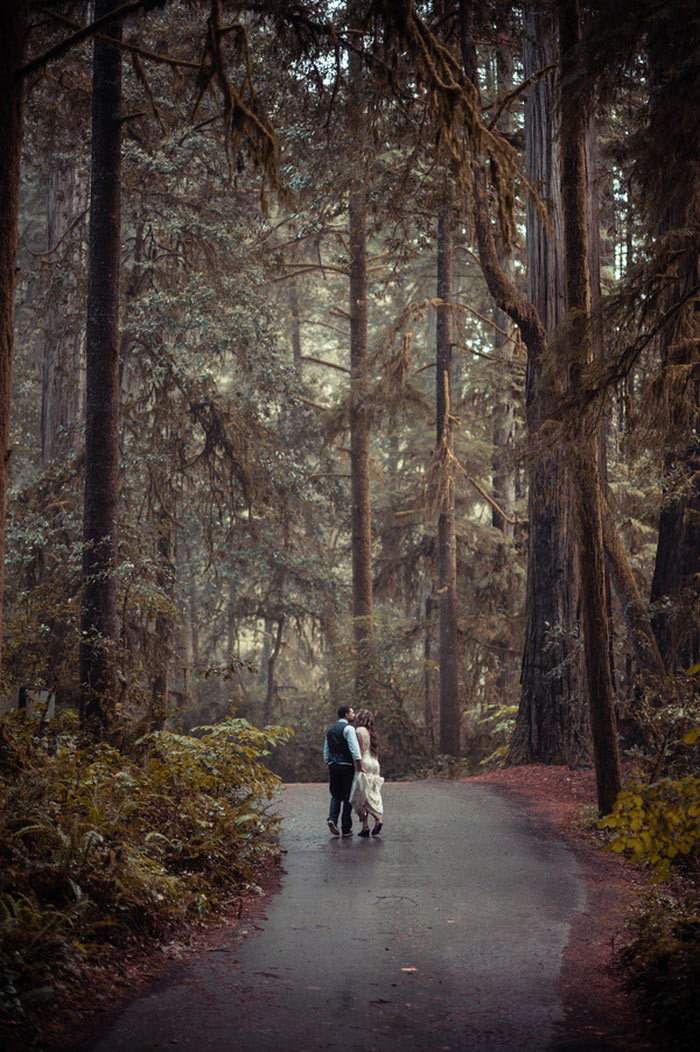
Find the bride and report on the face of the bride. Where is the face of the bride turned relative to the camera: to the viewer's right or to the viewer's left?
to the viewer's left

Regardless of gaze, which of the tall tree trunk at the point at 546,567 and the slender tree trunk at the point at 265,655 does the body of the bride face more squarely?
the slender tree trunk

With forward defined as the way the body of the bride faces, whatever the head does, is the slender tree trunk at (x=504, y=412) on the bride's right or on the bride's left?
on the bride's right
